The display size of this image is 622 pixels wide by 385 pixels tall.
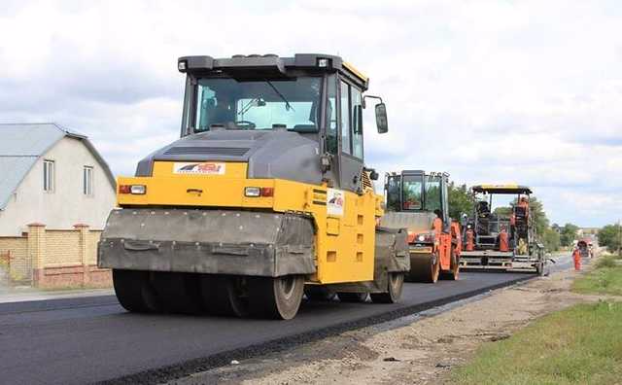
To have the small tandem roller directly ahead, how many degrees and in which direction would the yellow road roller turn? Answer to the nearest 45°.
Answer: approximately 45° to its left

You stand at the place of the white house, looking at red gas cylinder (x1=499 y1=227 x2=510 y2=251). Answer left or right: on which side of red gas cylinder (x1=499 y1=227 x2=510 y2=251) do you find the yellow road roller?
right

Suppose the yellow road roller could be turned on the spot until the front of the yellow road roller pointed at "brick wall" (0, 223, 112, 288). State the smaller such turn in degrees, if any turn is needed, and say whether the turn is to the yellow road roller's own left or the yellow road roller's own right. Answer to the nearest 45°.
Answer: approximately 90° to the yellow road roller's own right

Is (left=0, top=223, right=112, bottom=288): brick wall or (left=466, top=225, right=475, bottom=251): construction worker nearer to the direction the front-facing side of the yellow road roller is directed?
the construction worker

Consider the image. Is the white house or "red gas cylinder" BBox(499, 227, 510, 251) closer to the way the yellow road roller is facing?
the red gas cylinder

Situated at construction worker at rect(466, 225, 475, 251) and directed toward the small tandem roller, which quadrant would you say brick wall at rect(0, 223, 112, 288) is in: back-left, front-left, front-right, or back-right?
front-right

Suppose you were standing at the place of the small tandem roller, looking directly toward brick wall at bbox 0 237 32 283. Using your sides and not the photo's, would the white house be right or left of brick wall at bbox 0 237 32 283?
right

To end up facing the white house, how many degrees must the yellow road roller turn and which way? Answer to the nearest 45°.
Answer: approximately 45° to its left

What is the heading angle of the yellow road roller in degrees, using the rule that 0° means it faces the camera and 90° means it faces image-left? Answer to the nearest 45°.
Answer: approximately 225°
